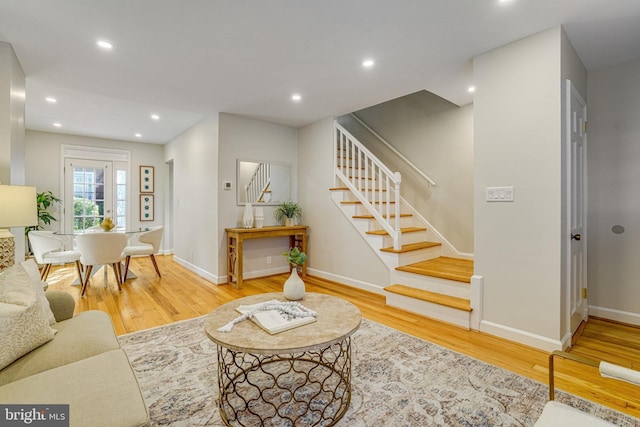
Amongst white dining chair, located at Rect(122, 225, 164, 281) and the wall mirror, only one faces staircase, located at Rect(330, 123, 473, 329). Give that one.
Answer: the wall mirror

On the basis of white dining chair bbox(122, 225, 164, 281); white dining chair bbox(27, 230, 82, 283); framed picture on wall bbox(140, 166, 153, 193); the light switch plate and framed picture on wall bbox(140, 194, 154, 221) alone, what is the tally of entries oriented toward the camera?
3

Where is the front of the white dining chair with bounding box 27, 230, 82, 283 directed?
to the viewer's right

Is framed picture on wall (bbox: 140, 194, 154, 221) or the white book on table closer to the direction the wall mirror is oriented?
the white book on table

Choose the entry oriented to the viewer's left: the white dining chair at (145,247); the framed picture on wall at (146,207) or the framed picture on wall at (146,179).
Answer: the white dining chair

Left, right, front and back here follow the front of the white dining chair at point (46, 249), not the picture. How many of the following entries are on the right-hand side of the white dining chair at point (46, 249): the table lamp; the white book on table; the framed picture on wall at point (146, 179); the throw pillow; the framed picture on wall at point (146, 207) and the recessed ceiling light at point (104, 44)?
4

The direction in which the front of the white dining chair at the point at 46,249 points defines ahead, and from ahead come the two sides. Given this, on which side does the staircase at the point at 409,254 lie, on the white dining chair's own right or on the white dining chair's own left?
on the white dining chair's own right

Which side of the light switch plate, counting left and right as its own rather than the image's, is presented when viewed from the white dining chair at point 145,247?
right

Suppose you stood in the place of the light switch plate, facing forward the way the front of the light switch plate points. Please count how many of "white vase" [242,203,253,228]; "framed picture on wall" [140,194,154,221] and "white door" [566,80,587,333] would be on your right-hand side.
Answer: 2

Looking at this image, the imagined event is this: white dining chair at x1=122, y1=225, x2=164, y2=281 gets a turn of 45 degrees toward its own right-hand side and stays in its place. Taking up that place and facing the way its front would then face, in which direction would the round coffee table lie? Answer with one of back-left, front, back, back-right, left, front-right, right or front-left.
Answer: back-left

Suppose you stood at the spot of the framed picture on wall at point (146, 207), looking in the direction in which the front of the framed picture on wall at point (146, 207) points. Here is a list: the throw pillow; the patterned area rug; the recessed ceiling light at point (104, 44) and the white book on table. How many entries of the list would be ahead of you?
4

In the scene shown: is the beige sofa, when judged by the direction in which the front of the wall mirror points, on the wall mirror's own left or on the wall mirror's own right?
on the wall mirror's own right
